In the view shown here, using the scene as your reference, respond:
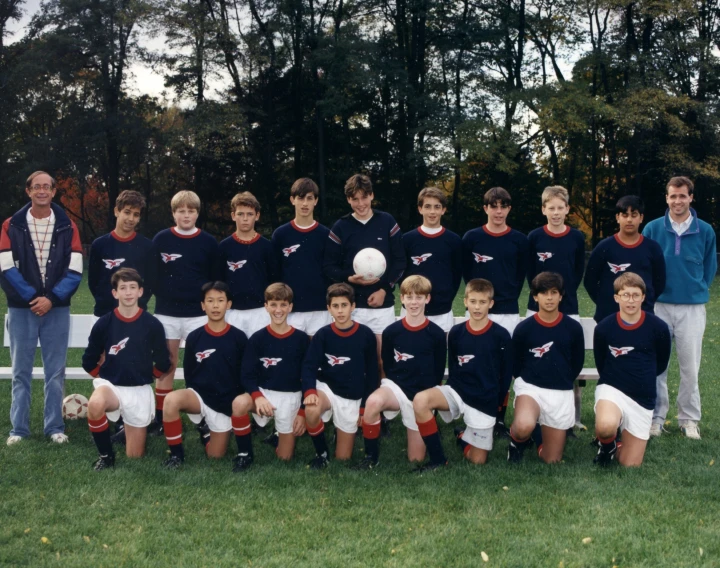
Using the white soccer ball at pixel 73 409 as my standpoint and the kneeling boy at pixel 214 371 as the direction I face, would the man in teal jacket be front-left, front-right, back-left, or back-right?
front-left

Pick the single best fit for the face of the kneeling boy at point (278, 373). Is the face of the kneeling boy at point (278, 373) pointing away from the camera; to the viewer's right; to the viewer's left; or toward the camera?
toward the camera

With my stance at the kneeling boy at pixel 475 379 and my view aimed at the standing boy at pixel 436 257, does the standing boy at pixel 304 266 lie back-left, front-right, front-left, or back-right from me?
front-left

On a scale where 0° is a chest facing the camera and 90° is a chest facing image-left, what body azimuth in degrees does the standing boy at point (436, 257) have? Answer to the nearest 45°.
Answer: approximately 0°

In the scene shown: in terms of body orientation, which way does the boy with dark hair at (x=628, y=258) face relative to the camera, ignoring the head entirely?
toward the camera

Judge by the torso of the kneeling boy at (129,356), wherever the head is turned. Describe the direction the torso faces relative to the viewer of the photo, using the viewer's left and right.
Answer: facing the viewer

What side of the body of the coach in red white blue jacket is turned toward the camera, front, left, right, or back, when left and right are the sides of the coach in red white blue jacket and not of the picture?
front

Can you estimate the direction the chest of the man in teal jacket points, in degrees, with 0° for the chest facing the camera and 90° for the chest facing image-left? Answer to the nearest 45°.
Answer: approximately 0°

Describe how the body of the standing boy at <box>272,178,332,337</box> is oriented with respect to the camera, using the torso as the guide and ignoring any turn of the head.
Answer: toward the camera

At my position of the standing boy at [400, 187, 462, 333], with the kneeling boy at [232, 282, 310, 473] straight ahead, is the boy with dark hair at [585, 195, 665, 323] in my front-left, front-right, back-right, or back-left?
back-left

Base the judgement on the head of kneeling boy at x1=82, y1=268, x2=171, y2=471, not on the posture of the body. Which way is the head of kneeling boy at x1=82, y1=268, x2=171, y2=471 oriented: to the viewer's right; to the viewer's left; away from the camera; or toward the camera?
toward the camera

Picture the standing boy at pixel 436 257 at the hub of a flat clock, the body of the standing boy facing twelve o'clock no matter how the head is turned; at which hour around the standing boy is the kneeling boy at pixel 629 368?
The kneeling boy is roughly at 10 o'clock from the standing boy.

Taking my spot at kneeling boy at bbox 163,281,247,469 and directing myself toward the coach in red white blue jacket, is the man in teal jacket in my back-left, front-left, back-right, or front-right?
back-right

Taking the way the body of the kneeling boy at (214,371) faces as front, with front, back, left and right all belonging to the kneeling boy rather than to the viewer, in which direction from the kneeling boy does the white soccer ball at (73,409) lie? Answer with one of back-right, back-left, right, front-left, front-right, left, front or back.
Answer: back-right
